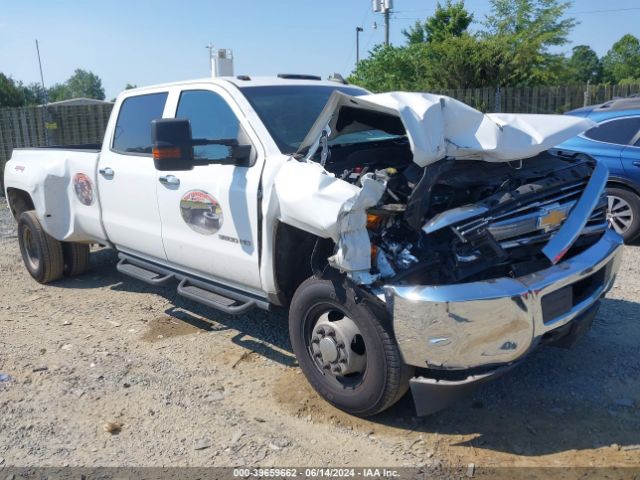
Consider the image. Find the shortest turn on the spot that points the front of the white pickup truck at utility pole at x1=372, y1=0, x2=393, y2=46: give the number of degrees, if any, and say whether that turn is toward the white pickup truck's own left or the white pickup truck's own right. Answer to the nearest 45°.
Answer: approximately 135° to the white pickup truck's own left

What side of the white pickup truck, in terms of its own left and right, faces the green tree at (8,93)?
back

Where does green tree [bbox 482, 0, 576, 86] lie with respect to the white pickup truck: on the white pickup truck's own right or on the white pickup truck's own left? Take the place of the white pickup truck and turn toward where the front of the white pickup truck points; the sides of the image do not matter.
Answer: on the white pickup truck's own left

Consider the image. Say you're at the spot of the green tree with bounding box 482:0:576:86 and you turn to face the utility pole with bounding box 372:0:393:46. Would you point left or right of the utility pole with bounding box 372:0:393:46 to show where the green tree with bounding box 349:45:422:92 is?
left

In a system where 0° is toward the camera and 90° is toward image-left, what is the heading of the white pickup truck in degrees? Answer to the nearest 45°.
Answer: approximately 315°

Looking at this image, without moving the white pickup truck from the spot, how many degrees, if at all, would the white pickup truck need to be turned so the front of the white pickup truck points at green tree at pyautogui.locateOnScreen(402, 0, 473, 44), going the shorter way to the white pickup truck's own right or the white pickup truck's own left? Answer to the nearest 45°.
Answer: approximately 135° to the white pickup truck's own left

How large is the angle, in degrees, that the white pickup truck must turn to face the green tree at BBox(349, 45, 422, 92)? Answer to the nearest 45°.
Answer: approximately 135° to its left

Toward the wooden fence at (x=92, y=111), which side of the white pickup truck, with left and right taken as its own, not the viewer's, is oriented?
back

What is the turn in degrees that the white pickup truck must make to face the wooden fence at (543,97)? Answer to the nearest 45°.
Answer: approximately 90° to its left
